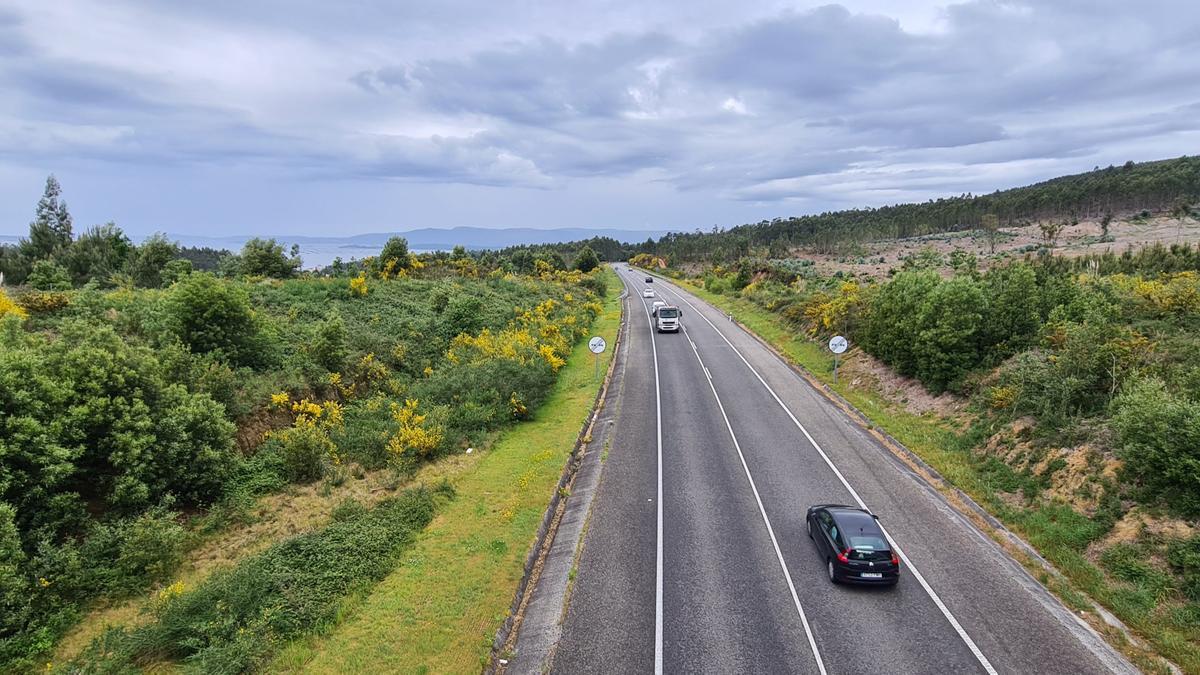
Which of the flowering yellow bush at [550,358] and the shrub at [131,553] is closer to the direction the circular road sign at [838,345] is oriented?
the shrub

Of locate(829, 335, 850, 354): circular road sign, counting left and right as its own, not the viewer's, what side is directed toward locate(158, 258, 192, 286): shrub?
right

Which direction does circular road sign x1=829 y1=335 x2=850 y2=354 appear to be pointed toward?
toward the camera

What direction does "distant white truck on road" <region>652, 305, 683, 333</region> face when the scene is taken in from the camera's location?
facing the viewer

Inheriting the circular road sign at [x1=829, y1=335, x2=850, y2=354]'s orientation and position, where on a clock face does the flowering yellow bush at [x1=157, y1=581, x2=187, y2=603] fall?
The flowering yellow bush is roughly at 1 o'clock from the circular road sign.

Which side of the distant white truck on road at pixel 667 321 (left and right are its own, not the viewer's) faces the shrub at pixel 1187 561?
front

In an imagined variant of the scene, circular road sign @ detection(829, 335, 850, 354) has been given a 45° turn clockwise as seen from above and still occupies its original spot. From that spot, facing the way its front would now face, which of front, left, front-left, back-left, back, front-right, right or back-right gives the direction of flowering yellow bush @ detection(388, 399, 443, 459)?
front

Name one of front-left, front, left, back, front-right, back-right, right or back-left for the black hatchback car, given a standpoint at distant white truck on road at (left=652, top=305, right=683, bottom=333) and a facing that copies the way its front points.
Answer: front

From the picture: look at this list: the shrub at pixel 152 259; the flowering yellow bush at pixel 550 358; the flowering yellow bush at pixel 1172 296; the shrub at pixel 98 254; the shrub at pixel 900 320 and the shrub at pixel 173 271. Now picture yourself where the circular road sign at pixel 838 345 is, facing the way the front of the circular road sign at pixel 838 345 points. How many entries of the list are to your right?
4

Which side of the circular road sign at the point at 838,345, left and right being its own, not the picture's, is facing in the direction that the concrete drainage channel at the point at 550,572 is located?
front

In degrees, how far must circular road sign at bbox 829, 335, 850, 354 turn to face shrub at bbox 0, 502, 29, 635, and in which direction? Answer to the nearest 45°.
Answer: approximately 45° to its right

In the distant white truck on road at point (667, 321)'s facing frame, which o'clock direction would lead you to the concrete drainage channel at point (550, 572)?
The concrete drainage channel is roughly at 12 o'clock from the distant white truck on road.

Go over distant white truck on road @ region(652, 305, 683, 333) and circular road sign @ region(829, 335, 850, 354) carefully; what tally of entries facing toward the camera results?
2
